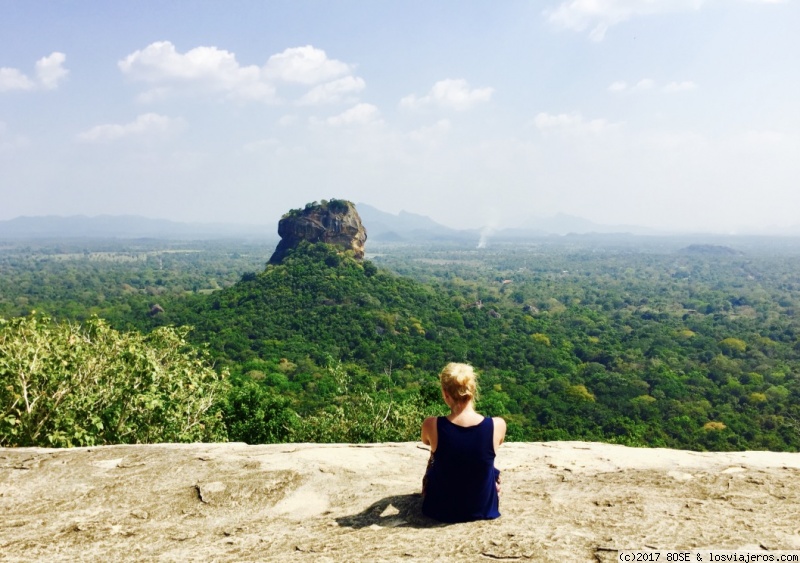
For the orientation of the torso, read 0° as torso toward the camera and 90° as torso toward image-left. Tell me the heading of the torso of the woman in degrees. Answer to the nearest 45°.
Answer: approximately 180°

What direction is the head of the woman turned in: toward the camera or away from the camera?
away from the camera

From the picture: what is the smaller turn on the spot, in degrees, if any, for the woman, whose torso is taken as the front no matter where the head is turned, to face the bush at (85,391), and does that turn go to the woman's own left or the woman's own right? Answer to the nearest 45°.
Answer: approximately 45° to the woman's own left
